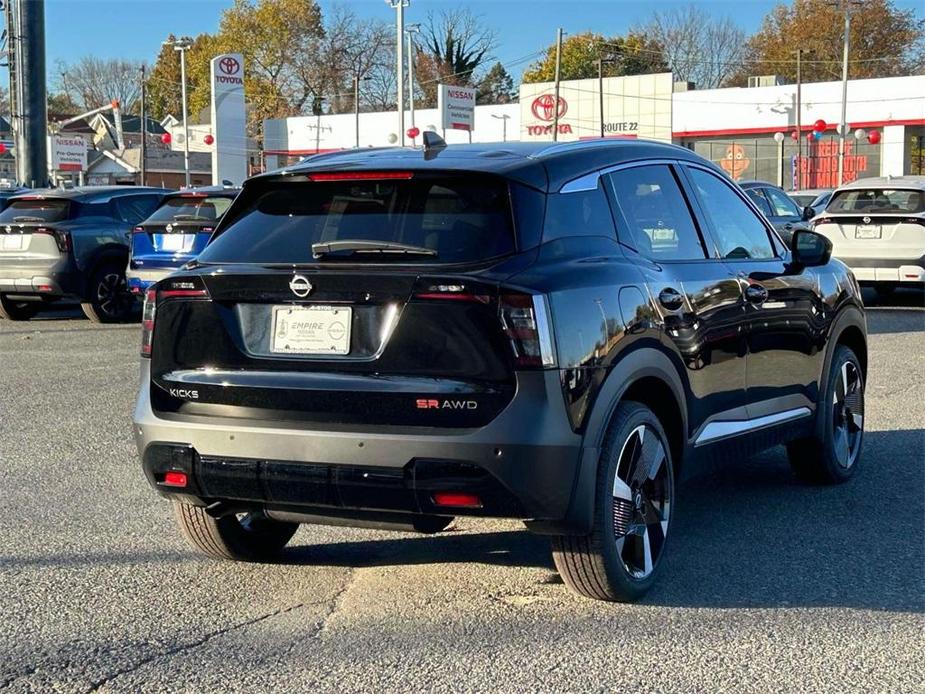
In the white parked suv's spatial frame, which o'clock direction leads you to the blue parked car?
The blue parked car is roughly at 8 o'clock from the white parked suv.

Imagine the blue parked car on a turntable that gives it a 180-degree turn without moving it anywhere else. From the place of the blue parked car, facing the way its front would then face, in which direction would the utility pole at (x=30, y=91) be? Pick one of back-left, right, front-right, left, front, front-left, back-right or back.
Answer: back-right

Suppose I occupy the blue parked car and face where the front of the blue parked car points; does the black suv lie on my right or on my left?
on my right

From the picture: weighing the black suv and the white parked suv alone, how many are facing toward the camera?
0

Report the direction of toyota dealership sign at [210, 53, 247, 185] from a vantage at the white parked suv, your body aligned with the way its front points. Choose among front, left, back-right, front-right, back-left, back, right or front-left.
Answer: front-left

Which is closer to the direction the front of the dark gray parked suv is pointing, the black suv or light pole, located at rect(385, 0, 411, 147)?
the light pole

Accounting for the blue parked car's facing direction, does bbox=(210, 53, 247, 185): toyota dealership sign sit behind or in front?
in front

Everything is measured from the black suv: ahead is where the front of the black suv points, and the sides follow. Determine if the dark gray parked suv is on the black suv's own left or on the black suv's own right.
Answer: on the black suv's own left

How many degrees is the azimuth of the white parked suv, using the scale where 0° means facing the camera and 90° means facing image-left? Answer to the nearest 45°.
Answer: approximately 180°

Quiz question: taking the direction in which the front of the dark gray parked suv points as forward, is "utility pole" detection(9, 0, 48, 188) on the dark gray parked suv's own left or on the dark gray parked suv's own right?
on the dark gray parked suv's own left

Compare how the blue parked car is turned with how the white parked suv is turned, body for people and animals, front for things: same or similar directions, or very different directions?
same or similar directions

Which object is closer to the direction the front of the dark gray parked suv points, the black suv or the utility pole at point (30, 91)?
the utility pole

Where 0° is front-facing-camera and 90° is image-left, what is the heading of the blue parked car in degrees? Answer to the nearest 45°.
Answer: approximately 225°

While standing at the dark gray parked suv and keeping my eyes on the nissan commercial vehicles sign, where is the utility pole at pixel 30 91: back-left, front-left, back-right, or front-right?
front-left
